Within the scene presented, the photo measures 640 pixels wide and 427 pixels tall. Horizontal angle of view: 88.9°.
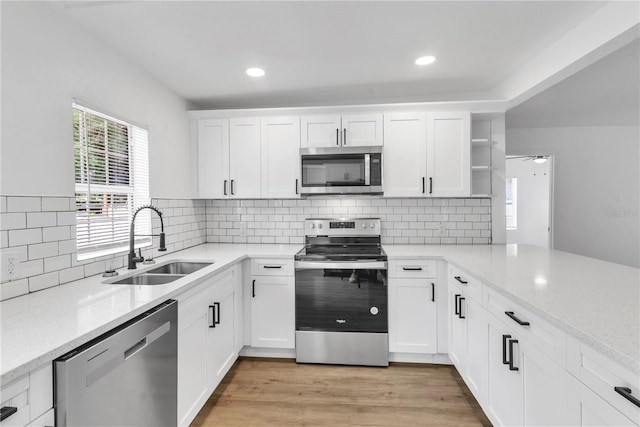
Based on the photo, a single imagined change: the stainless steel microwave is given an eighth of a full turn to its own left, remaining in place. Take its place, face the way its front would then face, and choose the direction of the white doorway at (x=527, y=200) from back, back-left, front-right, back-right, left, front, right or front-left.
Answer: left

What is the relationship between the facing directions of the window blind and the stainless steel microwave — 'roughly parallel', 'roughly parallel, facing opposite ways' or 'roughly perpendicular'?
roughly perpendicular

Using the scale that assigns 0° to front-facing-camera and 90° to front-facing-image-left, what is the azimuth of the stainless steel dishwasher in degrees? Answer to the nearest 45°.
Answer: approximately 315°

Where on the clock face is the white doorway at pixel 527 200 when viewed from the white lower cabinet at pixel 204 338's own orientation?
The white doorway is roughly at 10 o'clock from the white lower cabinet.

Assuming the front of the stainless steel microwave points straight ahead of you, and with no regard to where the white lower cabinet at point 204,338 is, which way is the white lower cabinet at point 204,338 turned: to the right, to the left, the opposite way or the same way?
to the left

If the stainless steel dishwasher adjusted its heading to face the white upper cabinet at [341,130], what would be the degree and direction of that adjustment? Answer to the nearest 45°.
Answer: approximately 90° to its left

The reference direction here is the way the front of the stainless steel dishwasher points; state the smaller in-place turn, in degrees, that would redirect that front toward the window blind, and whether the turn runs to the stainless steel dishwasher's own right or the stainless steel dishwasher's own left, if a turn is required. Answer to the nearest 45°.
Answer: approximately 135° to the stainless steel dishwasher's own left

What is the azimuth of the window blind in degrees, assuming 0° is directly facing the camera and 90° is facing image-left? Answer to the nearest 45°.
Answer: approximately 315°

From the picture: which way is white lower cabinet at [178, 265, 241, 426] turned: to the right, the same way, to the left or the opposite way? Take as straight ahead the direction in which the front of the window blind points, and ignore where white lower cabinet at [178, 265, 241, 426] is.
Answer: the same way

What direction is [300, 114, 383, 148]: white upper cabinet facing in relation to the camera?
toward the camera

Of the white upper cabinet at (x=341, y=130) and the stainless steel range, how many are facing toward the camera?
2

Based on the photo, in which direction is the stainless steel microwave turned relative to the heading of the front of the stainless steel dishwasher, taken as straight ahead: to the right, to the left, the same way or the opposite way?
to the right

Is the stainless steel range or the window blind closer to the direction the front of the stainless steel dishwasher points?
the stainless steel range

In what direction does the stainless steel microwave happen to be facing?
toward the camera
